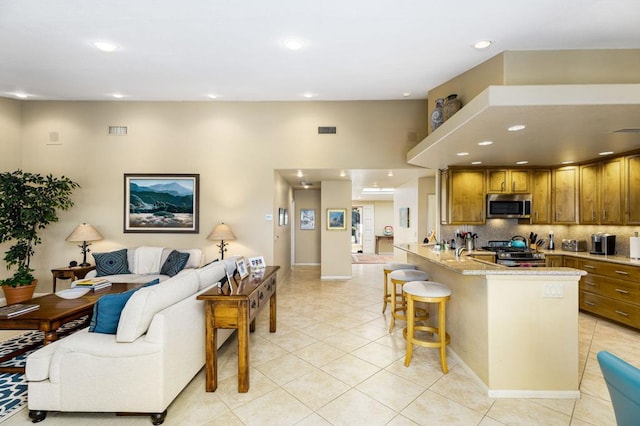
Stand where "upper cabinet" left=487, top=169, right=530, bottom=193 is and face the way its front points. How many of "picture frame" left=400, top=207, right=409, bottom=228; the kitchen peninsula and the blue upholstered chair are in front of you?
2

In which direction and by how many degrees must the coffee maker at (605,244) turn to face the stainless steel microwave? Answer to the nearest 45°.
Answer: approximately 45° to its right

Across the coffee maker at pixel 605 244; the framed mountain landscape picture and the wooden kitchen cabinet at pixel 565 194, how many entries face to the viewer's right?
0

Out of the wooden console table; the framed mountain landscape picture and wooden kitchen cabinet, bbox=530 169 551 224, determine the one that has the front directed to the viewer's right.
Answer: the wooden console table

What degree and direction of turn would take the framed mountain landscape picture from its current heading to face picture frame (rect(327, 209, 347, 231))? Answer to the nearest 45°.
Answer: approximately 90° to its left

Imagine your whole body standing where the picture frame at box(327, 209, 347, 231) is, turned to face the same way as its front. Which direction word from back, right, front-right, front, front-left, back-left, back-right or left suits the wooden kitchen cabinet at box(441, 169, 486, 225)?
front-left

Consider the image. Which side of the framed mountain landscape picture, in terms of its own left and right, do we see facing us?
front

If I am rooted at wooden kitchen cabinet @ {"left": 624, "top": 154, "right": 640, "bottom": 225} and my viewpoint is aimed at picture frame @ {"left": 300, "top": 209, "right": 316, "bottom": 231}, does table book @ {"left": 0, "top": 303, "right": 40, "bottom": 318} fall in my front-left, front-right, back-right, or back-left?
front-left

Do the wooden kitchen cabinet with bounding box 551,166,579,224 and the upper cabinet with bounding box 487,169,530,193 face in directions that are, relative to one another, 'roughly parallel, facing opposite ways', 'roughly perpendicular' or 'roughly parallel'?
roughly parallel

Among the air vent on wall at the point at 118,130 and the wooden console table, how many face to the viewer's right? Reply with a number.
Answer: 1

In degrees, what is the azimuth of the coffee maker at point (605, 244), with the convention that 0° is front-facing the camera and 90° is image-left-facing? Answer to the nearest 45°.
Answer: approximately 45°

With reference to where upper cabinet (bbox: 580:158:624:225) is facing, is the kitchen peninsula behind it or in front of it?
in front

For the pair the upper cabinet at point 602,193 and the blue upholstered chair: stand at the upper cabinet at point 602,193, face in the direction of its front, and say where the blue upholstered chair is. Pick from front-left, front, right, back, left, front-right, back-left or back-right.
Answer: front-left

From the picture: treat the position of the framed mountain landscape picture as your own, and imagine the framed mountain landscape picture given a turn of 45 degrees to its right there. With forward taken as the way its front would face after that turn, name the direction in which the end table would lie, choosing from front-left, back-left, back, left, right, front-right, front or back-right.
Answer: front-right

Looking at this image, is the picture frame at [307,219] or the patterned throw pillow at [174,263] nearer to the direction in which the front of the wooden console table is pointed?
the picture frame

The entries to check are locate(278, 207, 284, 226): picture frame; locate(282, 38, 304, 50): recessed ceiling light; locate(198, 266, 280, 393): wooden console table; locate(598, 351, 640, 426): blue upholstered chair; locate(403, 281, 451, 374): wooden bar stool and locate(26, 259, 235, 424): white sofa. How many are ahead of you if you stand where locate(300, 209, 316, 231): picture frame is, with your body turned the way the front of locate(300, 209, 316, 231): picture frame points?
6

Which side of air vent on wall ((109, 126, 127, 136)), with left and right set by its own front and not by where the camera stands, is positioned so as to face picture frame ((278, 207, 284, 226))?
left

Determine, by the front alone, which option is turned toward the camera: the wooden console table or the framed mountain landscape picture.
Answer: the framed mountain landscape picture

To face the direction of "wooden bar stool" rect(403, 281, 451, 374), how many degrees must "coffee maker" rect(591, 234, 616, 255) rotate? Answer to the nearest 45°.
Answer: approximately 45° to its left

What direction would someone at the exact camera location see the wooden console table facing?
facing to the right of the viewer

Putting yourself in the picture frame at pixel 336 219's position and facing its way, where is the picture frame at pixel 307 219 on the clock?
the picture frame at pixel 307 219 is roughly at 5 o'clock from the picture frame at pixel 336 219.

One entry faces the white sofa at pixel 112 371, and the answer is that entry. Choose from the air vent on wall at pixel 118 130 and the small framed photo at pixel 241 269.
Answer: the air vent on wall
